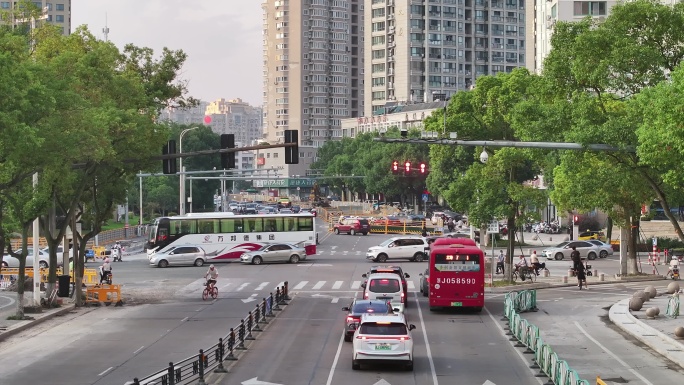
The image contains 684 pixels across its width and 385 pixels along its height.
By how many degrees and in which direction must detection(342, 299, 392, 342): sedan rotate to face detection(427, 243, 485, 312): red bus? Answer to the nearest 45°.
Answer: approximately 45° to its right

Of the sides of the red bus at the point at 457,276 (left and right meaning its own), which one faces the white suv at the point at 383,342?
back

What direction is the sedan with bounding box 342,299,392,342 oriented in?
away from the camera

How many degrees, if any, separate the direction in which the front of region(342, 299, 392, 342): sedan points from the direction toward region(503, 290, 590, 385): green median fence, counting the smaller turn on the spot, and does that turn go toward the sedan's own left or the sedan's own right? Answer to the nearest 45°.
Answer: approximately 90° to the sedan's own right

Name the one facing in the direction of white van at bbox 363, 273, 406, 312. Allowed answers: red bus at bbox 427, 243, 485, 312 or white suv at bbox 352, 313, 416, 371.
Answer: the white suv

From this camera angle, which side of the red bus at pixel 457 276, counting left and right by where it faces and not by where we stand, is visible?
back

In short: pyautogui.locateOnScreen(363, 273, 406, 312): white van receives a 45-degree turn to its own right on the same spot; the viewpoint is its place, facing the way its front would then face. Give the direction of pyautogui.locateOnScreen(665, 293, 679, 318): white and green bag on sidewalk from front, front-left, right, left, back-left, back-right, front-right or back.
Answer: front-right

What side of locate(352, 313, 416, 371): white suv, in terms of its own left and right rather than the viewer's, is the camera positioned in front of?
back

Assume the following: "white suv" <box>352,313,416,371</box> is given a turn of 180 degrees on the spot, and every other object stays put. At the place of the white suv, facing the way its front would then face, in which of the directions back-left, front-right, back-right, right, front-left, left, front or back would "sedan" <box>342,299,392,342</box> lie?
back

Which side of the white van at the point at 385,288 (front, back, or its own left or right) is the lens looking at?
back

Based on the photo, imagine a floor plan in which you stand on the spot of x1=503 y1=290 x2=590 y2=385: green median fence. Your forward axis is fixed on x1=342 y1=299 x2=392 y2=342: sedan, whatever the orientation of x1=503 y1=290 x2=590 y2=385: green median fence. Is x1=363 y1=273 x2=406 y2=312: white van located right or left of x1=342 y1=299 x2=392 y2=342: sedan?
right

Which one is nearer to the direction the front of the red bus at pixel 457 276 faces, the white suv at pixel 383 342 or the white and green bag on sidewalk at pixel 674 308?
the white and green bag on sidewalk

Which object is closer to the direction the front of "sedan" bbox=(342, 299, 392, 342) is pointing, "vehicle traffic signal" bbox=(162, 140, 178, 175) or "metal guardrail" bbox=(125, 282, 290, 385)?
the vehicle traffic signal

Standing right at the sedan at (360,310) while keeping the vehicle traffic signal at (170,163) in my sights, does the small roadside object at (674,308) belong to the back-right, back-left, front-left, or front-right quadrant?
back-right
